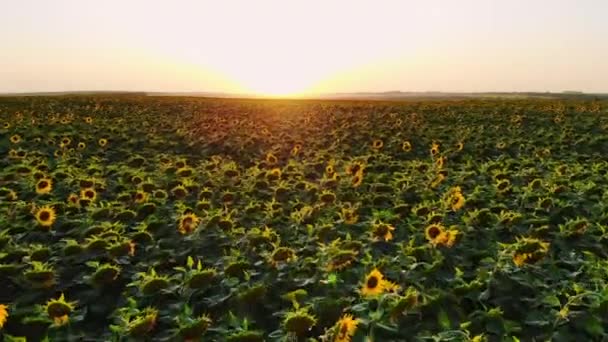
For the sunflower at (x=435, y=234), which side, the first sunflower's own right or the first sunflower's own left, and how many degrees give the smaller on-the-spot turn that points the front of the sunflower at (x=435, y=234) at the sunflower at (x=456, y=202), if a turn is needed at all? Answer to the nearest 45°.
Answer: approximately 180°

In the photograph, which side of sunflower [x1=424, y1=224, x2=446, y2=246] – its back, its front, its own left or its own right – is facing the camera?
front

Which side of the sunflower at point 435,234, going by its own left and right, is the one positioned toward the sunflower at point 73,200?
right

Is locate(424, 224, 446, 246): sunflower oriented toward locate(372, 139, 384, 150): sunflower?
no

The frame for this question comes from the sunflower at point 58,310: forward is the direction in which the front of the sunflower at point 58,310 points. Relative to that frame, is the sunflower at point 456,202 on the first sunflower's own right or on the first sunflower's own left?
on the first sunflower's own left

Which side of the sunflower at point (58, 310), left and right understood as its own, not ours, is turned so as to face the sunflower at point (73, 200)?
back

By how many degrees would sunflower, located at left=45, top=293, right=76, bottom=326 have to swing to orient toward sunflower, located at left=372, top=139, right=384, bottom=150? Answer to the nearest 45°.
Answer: approximately 135° to its left

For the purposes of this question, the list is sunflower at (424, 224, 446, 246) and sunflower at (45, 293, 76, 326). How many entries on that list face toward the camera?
2

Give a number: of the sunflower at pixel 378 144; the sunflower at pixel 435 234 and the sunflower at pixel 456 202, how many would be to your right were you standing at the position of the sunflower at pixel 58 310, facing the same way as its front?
0

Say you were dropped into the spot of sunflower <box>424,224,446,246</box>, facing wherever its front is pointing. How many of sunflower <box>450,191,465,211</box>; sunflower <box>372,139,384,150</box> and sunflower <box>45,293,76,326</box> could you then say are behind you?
2

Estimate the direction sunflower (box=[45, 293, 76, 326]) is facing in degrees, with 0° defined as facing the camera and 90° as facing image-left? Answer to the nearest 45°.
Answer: approximately 0°

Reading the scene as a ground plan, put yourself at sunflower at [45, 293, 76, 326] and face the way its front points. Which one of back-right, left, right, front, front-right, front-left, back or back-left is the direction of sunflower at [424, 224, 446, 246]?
left

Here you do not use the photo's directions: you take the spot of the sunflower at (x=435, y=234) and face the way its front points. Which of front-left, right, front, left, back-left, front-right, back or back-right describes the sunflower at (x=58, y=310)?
front-right
